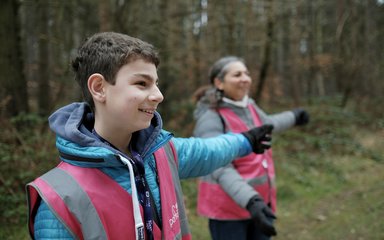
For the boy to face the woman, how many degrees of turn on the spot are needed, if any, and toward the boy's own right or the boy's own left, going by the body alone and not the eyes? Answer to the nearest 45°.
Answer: approximately 90° to the boy's own left

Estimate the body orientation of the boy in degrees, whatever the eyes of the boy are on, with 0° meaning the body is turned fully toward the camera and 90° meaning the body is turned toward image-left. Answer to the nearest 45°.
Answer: approximately 315°

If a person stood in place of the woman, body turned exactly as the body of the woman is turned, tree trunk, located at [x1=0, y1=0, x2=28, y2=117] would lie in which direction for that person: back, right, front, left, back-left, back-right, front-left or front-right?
back

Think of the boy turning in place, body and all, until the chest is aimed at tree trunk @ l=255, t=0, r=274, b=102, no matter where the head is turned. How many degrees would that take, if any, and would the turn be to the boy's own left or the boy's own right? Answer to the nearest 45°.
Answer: approximately 135° to the boy's own left

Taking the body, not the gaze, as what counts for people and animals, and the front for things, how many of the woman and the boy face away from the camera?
0

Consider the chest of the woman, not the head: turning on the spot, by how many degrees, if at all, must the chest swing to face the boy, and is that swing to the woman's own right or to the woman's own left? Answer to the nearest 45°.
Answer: approximately 45° to the woman's own right

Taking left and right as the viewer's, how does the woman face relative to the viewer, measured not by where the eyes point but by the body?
facing the viewer and to the right of the viewer

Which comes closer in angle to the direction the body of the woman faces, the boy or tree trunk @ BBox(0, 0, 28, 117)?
the boy

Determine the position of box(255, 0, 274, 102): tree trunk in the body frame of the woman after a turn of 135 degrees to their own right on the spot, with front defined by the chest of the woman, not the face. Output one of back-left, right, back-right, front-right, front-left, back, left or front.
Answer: right

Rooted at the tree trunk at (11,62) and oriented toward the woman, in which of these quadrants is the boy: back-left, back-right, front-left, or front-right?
front-right

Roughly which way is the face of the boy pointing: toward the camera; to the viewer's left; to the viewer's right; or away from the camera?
to the viewer's right

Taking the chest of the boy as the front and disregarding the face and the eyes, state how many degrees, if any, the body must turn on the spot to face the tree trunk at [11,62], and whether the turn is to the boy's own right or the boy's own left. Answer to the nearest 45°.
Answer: approximately 135° to the boy's own left
